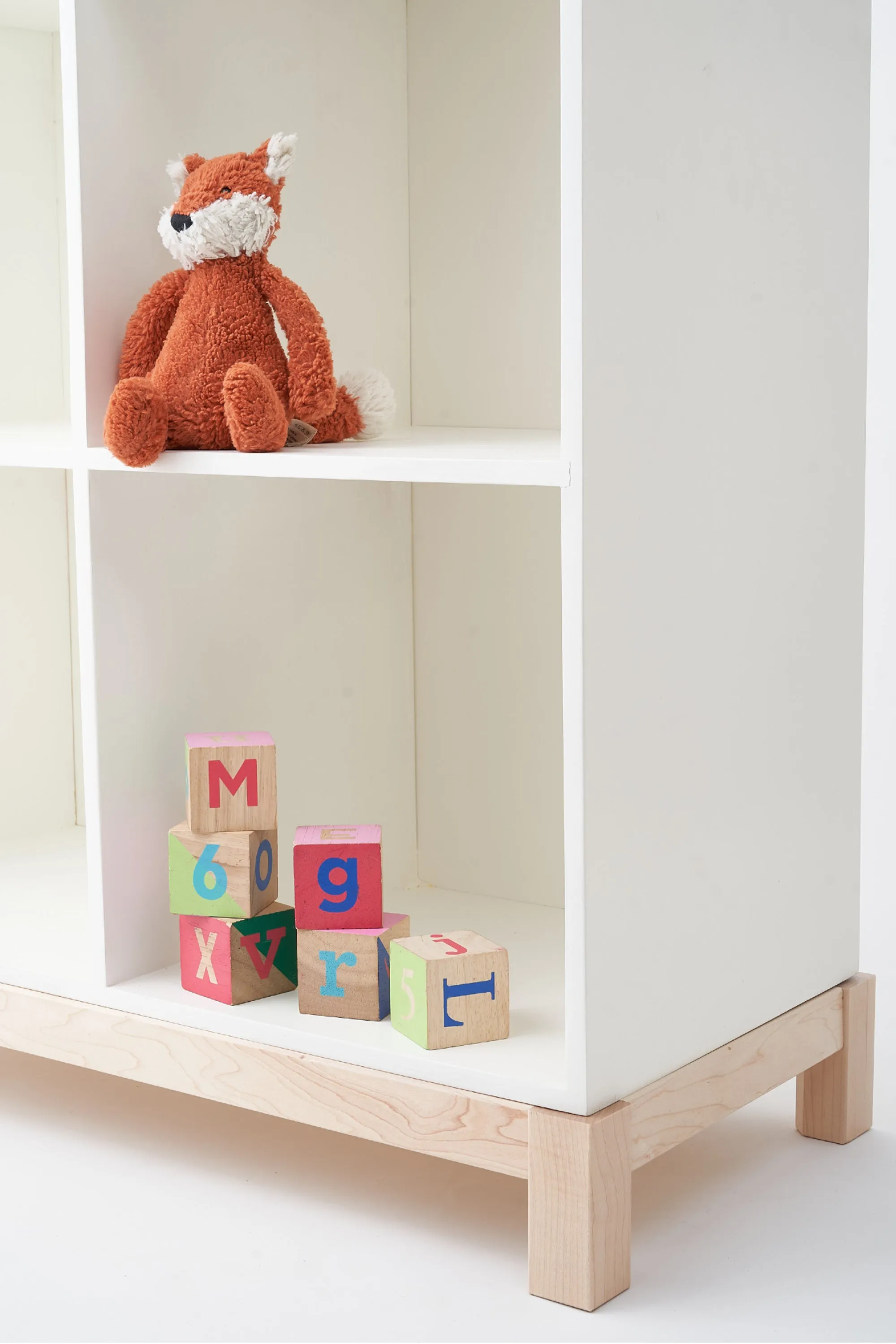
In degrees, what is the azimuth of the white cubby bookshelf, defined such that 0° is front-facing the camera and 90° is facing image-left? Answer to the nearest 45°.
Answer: approximately 45°

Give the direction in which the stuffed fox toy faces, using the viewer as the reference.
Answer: facing the viewer and to the left of the viewer
